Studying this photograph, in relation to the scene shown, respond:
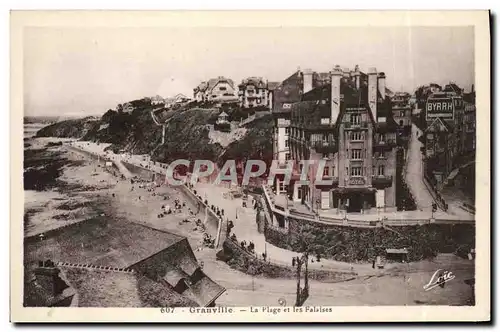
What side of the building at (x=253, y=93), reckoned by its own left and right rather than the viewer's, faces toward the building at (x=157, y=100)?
right

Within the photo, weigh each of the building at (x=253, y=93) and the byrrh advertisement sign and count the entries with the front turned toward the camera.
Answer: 2

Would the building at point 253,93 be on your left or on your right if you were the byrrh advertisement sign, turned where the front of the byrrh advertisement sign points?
on your right

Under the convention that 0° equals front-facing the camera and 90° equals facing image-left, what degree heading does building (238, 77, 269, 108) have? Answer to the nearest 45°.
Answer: approximately 0°

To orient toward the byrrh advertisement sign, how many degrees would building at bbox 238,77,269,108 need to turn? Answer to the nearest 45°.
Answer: approximately 90° to its left

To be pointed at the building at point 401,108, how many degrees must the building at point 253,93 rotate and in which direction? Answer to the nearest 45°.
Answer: approximately 90° to its left
